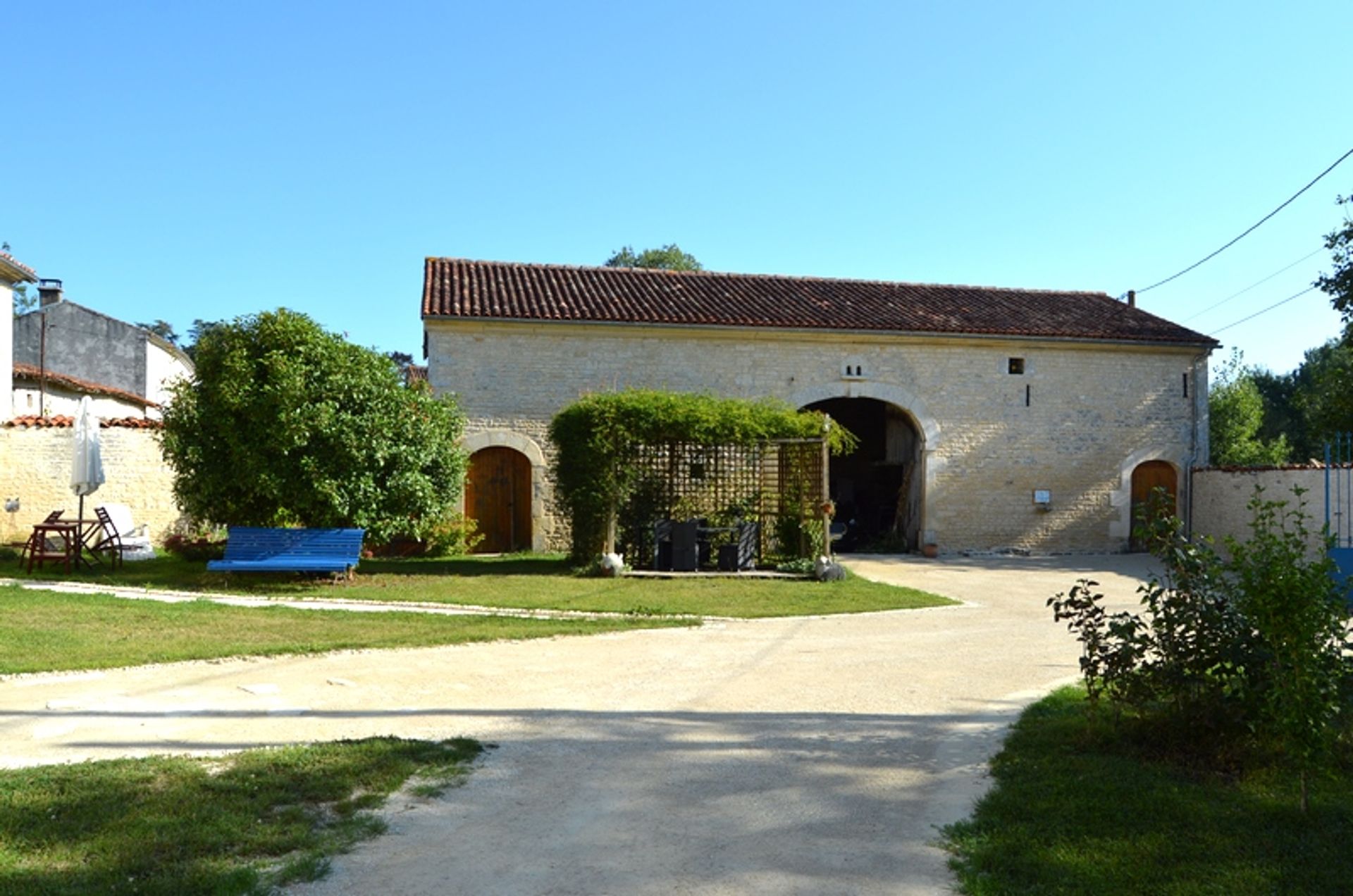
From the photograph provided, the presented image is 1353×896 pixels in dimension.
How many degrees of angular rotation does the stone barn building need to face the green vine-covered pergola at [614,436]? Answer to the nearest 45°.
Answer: approximately 45° to its right

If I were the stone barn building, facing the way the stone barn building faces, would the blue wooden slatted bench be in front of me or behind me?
in front

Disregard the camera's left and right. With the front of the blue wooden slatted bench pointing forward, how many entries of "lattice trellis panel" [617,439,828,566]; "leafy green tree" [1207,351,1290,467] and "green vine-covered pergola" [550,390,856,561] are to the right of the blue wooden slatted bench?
0

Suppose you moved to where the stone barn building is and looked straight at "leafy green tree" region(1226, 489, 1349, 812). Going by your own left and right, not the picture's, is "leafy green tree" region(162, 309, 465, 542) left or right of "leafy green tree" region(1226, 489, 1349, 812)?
right

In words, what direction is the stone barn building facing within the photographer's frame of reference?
facing the viewer

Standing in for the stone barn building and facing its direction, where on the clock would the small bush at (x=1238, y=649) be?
The small bush is roughly at 12 o'clock from the stone barn building.

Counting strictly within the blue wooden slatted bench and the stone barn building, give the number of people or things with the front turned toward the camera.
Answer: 2

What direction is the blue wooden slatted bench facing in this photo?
toward the camera

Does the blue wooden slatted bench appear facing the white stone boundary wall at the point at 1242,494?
no

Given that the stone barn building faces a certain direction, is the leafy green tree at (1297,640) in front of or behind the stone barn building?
in front

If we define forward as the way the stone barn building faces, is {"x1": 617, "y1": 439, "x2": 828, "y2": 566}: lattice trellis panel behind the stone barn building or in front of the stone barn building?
in front

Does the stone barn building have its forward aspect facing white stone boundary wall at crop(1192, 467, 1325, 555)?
no
